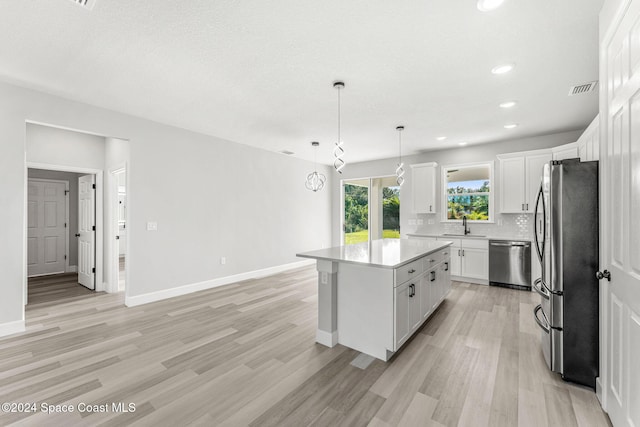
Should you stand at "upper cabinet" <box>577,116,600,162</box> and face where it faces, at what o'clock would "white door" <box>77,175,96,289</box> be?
The white door is roughly at 11 o'clock from the upper cabinet.

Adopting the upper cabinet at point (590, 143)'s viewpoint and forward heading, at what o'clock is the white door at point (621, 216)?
The white door is roughly at 9 o'clock from the upper cabinet.

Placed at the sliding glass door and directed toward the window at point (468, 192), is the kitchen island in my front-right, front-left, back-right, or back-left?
front-right

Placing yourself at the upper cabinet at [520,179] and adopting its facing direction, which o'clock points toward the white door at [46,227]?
The white door is roughly at 2 o'clock from the upper cabinet.

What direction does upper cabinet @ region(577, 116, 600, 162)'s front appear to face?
to the viewer's left

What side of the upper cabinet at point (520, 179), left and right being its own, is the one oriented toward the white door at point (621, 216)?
front

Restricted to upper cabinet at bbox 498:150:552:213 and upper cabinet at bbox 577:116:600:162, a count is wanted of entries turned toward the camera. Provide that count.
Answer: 1

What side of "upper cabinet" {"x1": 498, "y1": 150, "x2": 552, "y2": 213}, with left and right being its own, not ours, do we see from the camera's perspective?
front

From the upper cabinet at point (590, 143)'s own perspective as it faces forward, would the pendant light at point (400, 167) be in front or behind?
in front

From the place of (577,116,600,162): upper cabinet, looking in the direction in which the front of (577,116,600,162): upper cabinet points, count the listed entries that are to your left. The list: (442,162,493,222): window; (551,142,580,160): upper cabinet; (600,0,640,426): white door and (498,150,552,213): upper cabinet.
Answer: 1

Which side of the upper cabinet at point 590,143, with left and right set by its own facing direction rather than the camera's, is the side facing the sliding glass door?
front

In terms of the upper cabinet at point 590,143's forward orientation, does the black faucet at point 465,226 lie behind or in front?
in front

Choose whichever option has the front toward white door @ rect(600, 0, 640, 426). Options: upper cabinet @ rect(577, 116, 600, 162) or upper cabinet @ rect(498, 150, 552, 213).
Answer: upper cabinet @ rect(498, 150, 552, 213)

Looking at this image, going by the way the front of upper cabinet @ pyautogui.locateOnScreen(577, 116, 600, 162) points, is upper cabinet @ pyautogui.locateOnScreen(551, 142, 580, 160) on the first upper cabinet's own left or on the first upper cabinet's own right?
on the first upper cabinet's own right

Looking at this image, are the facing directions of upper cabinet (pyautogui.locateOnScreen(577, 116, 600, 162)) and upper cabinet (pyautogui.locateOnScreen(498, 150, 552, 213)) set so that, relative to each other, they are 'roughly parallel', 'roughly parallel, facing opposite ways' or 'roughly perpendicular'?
roughly perpendicular
